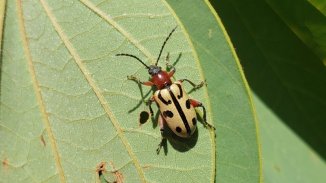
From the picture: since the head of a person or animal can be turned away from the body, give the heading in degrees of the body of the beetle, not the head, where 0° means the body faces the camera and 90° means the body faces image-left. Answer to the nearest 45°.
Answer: approximately 135°

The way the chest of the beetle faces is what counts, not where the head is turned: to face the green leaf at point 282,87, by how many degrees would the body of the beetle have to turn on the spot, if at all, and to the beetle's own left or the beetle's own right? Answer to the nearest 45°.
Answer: approximately 135° to the beetle's own right
